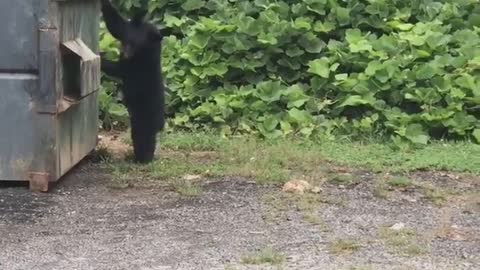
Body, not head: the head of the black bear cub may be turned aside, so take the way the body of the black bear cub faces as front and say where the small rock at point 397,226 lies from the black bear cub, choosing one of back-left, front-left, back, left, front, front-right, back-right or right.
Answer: back-left

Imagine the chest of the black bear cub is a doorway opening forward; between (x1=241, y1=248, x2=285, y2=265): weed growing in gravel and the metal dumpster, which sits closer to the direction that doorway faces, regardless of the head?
the metal dumpster

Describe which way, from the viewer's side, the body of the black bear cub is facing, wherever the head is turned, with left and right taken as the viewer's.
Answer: facing to the left of the viewer

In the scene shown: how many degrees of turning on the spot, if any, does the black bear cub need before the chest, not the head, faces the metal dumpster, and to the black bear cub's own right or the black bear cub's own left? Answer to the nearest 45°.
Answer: approximately 45° to the black bear cub's own left

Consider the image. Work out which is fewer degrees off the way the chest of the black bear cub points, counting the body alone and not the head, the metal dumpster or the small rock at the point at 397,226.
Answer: the metal dumpster

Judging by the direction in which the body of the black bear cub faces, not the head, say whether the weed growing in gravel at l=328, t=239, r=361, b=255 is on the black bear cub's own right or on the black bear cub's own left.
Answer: on the black bear cub's own left

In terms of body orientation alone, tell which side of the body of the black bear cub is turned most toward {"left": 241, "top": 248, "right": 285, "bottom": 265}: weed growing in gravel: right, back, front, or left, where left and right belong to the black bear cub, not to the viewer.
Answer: left

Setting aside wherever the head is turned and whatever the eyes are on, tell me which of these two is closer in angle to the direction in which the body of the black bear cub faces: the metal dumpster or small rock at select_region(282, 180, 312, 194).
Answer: the metal dumpster
